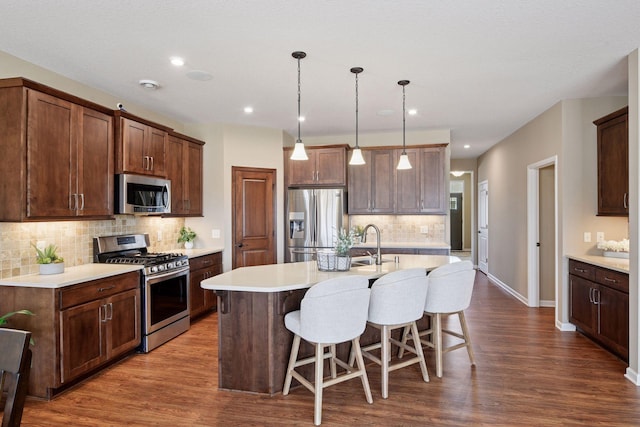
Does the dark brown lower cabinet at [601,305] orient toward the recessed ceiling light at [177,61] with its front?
yes

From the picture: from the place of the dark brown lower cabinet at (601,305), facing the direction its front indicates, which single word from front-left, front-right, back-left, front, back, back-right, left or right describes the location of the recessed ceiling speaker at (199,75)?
front

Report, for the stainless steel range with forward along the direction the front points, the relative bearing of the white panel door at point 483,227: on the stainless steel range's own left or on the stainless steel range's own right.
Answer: on the stainless steel range's own left

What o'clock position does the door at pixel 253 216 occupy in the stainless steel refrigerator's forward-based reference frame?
The door is roughly at 3 o'clock from the stainless steel refrigerator.

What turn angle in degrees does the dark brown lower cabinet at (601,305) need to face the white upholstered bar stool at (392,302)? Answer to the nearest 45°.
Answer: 0° — it already faces it

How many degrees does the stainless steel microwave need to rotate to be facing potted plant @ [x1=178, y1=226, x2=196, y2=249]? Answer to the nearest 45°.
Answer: approximately 90° to its left

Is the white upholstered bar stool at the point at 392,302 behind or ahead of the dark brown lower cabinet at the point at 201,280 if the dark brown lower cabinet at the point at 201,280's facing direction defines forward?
ahead

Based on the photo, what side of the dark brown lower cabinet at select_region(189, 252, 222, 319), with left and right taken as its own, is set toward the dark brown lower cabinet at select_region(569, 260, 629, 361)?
front

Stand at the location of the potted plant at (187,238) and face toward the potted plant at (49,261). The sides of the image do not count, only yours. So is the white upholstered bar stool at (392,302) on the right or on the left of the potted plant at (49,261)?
left

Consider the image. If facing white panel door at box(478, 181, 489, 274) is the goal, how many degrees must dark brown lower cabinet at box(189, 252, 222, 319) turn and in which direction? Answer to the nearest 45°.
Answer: approximately 45° to its left

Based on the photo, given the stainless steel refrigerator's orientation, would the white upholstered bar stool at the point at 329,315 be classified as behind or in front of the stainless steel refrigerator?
in front

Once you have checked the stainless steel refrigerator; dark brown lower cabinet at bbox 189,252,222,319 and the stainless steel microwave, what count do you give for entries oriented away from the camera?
0

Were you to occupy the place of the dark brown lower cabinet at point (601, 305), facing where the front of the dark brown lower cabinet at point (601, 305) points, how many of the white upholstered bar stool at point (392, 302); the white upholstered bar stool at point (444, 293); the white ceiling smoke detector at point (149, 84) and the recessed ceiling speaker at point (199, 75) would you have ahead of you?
4

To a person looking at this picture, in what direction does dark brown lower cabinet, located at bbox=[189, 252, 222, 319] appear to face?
facing the viewer and to the right of the viewer
